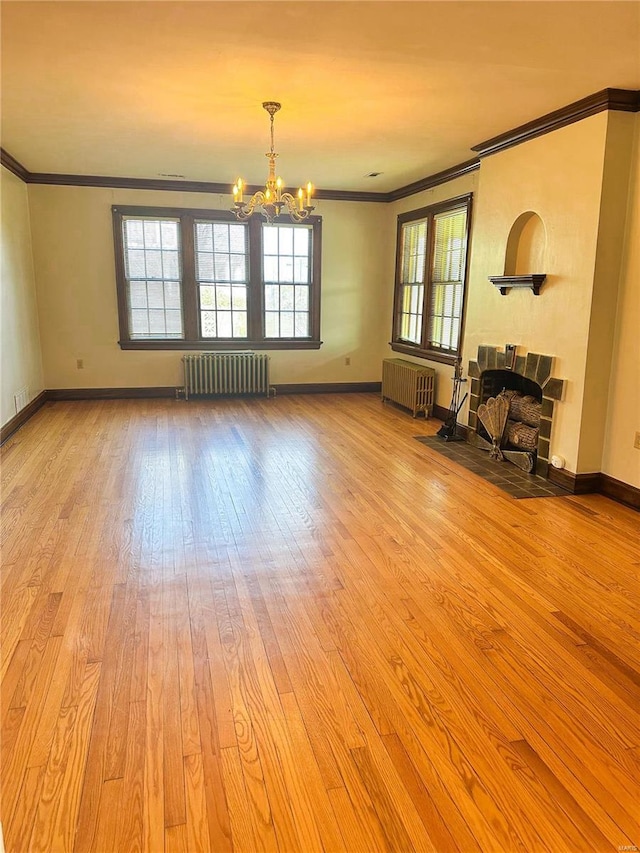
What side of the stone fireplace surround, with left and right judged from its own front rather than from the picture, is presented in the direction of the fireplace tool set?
right

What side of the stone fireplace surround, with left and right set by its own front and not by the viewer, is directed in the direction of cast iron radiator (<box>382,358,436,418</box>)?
right

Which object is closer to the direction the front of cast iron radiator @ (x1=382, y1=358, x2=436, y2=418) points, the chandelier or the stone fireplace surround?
the chandelier

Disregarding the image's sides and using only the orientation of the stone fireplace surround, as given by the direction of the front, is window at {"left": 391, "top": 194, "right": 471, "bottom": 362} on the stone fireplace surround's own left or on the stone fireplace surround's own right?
on the stone fireplace surround's own right

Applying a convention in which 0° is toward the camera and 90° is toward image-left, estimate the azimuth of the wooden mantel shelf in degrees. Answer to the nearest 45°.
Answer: approximately 45°

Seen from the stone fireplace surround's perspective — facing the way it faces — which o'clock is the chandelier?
The chandelier is roughly at 1 o'clock from the stone fireplace surround.

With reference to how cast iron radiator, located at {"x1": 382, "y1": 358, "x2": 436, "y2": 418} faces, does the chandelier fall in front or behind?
in front

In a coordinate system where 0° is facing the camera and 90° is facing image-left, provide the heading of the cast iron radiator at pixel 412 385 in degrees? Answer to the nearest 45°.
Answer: approximately 45°

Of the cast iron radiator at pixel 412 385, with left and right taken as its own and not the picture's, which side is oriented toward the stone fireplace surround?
left

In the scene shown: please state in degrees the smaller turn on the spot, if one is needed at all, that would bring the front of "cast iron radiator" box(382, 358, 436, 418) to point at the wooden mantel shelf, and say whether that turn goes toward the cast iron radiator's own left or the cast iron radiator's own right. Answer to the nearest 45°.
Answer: approximately 45° to the cast iron radiator's own left

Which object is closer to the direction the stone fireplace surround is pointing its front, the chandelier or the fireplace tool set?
the chandelier

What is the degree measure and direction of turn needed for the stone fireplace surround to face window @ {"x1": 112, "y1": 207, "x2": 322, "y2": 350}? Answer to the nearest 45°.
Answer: approximately 90° to its right
